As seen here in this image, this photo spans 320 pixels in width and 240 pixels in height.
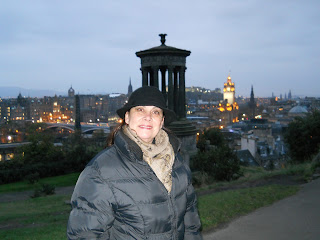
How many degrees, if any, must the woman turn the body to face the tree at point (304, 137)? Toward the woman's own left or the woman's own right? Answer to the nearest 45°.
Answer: approximately 90° to the woman's own left

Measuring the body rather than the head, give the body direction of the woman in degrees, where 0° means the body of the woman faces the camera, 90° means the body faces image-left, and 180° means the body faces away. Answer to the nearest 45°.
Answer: approximately 315°

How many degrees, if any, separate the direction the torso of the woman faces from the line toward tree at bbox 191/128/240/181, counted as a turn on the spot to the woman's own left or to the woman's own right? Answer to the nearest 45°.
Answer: approximately 135° to the woman's own left
